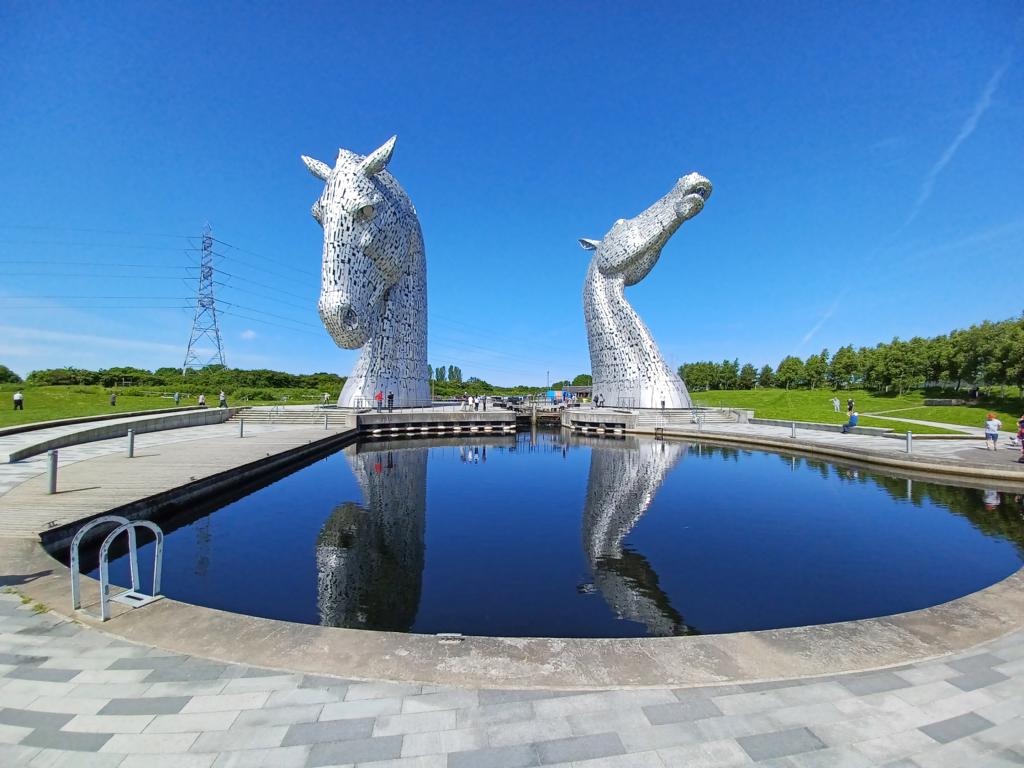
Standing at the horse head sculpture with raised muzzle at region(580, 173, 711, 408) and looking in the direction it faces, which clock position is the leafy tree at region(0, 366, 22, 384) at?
The leafy tree is roughly at 6 o'clock from the horse head sculpture with raised muzzle.

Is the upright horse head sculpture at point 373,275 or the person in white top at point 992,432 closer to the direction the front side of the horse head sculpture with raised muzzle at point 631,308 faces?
the person in white top

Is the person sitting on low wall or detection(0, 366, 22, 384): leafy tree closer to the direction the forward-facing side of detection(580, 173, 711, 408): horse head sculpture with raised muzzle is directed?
the person sitting on low wall

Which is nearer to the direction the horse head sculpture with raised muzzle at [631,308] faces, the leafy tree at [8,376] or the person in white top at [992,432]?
the person in white top

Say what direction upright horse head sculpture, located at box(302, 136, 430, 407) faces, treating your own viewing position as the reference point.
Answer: facing the viewer and to the left of the viewer

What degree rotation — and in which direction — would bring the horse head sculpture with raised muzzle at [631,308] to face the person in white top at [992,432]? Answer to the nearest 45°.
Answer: approximately 45° to its right

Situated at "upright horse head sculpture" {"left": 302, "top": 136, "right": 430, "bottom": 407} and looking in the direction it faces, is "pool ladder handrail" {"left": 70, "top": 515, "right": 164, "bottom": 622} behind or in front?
in front

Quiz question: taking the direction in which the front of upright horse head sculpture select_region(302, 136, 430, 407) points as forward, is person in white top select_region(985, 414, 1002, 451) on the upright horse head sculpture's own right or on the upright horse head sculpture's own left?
on the upright horse head sculpture's own left

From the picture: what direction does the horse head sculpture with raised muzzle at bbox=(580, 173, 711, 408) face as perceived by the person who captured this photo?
facing to the right of the viewer

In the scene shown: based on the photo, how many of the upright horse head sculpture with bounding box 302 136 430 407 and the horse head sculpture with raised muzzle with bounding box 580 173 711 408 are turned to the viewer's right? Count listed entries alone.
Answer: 1

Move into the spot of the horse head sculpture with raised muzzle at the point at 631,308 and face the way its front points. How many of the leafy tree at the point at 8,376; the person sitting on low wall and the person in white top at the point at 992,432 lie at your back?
1

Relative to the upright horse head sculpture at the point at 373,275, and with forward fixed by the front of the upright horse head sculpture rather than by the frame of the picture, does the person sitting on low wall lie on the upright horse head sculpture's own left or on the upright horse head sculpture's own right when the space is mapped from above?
on the upright horse head sculpture's own left

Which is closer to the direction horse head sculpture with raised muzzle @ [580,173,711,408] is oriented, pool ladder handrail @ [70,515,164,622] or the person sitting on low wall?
the person sitting on low wall

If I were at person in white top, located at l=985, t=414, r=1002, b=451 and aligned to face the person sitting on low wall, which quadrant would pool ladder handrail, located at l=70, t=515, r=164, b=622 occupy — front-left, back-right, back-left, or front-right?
back-left

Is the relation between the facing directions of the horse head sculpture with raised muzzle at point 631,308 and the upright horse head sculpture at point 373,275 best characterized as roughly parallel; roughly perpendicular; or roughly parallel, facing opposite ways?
roughly perpendicular

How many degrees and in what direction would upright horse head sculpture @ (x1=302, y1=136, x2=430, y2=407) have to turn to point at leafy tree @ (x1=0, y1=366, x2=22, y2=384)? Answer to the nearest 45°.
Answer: approximately 90° to its right

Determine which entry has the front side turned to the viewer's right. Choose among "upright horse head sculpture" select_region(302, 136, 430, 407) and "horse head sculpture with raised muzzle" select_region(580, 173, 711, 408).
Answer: the horse head sculpture with raised muzzle
